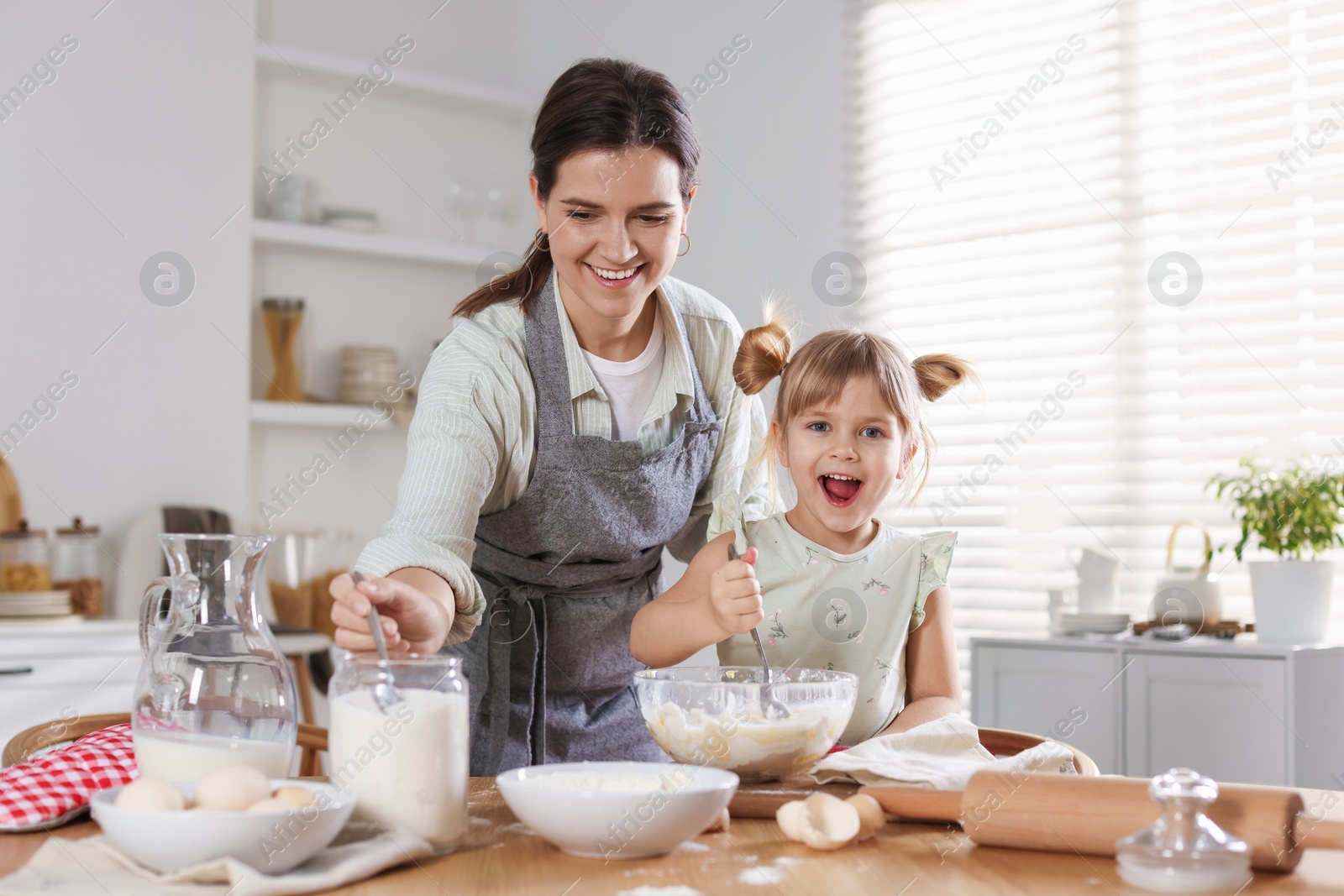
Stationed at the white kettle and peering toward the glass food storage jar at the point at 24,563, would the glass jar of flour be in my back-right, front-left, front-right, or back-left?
front-left

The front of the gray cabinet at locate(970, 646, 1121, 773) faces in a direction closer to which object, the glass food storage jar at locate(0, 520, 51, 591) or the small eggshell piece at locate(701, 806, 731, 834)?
the small eggshell piece

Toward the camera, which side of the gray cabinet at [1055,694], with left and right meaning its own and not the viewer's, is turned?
front

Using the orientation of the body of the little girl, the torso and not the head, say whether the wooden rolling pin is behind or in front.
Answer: in front

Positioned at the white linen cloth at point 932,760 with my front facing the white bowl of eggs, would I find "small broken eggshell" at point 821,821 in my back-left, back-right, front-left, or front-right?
front-left

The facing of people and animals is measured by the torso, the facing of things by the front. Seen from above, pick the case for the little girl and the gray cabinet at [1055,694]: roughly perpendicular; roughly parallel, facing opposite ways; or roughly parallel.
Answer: roughly parallel

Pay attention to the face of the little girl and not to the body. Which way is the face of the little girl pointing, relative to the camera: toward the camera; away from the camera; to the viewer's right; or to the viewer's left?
toward the camera

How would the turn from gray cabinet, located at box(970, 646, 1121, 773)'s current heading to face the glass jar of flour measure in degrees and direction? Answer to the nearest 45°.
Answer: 0° — it already faces it

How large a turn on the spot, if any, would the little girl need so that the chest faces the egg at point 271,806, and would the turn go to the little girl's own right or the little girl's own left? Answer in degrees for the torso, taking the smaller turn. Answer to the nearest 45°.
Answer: approximately 45° to the little girl's own right

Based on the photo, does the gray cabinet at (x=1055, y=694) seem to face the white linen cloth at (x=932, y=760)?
yes

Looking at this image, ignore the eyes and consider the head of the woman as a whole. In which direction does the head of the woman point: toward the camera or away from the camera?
toward the camera

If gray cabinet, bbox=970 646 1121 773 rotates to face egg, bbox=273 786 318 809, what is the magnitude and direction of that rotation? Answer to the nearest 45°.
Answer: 0° — it already faces it

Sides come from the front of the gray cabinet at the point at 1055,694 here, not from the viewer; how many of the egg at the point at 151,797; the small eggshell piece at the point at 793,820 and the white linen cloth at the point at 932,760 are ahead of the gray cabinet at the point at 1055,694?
3

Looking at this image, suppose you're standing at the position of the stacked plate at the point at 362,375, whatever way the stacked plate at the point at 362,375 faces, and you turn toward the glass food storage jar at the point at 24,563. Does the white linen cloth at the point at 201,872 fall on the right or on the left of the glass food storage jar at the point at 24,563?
left

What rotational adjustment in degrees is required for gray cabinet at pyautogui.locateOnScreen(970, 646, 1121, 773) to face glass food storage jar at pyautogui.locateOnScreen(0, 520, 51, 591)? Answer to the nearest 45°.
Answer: approximately 90° to its right

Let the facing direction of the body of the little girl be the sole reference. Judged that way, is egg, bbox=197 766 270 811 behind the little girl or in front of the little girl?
in front

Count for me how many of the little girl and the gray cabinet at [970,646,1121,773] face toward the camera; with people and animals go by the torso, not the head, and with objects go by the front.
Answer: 2
